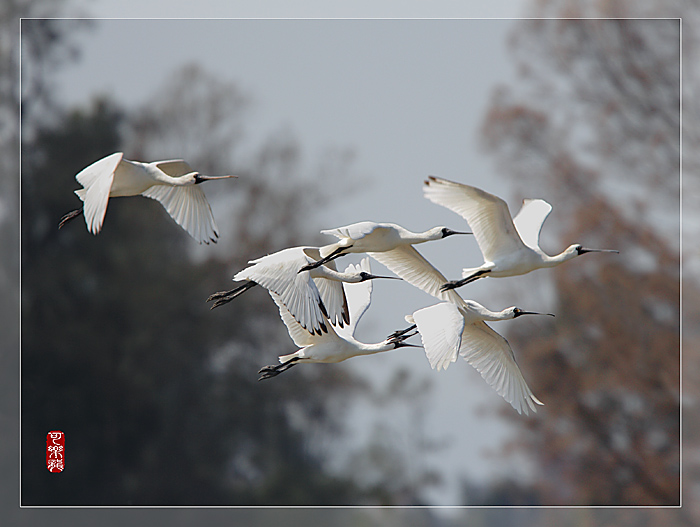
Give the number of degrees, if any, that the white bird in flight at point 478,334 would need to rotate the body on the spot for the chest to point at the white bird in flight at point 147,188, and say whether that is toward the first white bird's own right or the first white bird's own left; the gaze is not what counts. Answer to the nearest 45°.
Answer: approximately 135° to the first white bird's own right

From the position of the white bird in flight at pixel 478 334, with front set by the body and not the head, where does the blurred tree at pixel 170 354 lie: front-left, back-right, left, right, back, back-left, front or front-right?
back-left

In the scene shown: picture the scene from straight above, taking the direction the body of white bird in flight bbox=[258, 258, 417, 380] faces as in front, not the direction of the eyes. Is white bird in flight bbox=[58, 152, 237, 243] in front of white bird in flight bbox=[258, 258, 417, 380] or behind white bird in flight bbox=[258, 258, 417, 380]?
behind

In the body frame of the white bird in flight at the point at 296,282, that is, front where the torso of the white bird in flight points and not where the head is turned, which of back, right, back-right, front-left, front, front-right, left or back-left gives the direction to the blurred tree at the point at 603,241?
front-left

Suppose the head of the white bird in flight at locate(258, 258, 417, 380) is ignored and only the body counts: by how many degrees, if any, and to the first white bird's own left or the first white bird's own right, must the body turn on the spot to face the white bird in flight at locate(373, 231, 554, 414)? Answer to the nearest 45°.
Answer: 0° — it already faces it

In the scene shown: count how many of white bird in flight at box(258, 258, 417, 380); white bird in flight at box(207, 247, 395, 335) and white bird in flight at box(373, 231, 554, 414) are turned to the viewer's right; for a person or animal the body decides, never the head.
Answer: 3

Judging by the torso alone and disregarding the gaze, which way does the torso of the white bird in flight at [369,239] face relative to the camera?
to the viewer's right

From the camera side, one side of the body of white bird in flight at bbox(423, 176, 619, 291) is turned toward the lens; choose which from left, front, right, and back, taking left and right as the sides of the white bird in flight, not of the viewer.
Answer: right

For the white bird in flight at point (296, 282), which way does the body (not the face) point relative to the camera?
to the viewer's right

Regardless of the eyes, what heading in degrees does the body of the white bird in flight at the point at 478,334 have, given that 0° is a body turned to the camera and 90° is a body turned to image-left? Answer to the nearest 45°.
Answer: approximately 270°

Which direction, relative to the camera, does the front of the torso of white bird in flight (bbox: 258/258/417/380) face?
to the viewer's right

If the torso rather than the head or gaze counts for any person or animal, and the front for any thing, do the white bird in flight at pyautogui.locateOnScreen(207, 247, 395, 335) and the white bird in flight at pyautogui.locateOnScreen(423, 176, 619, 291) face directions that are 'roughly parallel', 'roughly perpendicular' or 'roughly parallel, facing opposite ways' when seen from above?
roughly parallel

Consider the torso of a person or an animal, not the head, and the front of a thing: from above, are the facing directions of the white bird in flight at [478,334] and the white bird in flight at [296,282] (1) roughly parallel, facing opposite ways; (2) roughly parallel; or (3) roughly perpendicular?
roughly parallel
